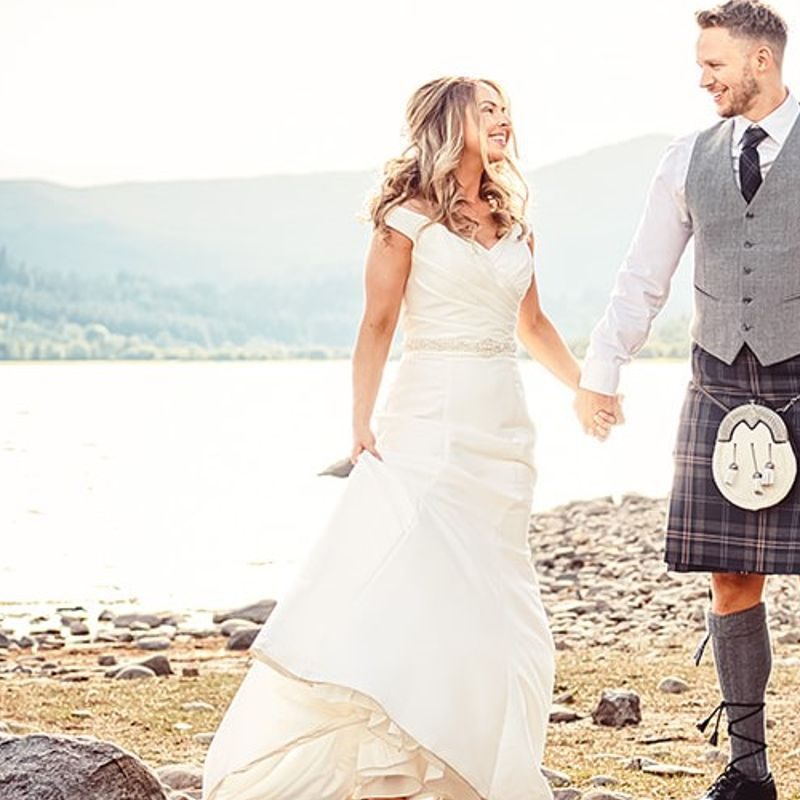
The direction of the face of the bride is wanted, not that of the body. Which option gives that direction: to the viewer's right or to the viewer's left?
to the viewer's right

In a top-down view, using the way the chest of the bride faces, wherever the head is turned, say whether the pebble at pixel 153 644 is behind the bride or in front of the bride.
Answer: behind

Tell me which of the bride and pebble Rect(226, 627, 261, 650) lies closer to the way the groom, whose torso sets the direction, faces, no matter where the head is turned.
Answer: the bride

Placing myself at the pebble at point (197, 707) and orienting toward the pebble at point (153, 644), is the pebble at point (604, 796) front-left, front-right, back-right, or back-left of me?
back-right

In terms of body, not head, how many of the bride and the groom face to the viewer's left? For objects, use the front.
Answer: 0

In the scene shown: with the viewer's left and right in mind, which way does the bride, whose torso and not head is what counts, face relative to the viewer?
facing the viewer and to the right of the viewer

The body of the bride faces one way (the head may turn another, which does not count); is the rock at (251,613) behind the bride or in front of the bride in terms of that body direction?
behind

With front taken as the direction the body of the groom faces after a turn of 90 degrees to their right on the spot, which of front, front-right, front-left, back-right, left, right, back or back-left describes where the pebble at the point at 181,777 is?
front

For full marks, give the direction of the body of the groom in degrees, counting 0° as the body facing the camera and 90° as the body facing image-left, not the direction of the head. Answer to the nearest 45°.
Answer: approximately 0°

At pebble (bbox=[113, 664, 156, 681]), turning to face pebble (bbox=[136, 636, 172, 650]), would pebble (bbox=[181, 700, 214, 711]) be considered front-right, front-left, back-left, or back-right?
back-right
